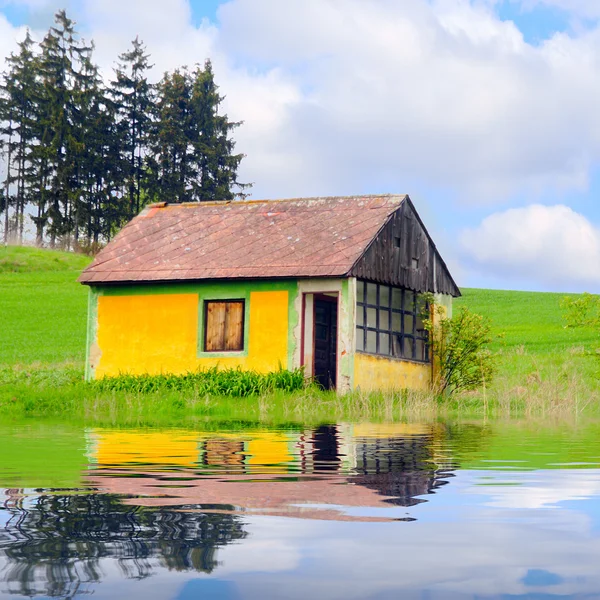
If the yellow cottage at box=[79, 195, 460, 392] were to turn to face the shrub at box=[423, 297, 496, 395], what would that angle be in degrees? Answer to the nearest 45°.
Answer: approximately 90° to its left

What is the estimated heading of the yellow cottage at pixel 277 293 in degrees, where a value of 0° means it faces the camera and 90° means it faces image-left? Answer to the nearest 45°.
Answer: approximately 0°
